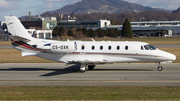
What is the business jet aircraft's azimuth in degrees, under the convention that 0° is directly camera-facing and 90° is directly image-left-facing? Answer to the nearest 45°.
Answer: approximately 270°
